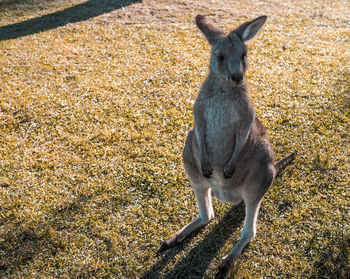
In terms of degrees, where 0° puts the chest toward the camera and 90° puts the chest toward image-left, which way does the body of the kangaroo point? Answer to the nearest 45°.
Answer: approximately 45°
